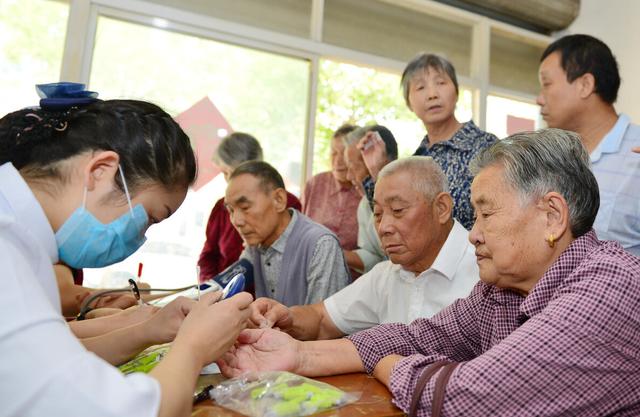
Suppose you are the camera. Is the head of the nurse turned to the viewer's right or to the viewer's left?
to the viewer's right

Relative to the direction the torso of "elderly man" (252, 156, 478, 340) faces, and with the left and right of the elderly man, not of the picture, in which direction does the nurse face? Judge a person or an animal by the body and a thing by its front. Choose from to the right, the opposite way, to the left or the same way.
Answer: the opposite way

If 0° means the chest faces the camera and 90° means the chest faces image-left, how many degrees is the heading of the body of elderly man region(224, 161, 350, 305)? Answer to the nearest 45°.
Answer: approximately 45°

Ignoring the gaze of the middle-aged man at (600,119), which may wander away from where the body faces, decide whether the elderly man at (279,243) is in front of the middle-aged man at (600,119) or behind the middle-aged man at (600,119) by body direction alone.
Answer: in front

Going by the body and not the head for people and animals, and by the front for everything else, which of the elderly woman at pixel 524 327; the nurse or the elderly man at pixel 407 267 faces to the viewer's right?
the nurse

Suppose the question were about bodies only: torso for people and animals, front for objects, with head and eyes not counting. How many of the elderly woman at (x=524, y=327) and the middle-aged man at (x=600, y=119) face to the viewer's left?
2

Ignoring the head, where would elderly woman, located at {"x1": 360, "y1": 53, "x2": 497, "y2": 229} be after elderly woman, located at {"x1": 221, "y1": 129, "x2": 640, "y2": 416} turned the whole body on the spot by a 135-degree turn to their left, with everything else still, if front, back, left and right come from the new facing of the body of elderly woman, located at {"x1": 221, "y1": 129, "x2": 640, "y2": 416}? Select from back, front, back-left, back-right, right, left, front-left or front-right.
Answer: back-left

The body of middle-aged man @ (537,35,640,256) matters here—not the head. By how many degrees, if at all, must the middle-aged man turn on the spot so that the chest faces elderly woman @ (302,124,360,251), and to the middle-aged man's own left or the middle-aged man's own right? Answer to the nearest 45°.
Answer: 0° — they already face them

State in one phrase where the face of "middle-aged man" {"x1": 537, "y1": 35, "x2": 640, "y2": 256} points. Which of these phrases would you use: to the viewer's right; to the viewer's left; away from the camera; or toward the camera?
to the viewer's left

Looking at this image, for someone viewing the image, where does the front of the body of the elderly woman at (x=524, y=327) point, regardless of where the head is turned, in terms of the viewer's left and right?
facing to the left of the viewer

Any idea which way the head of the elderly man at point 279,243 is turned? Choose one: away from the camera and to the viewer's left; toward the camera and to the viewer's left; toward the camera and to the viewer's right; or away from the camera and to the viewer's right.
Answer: toward the camera and to the viewer's left

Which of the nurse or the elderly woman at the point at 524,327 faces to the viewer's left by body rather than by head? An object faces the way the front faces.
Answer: the elderly woman

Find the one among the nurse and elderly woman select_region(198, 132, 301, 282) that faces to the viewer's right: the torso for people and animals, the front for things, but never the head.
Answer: the nurse

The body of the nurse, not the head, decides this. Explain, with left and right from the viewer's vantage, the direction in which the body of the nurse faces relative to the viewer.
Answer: facing to the right of the viewer

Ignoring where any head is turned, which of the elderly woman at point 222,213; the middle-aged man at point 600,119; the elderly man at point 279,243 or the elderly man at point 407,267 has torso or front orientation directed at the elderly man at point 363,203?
the middle-aged man at point 600,119

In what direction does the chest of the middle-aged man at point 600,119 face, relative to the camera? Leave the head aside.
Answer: to the viewer's left
